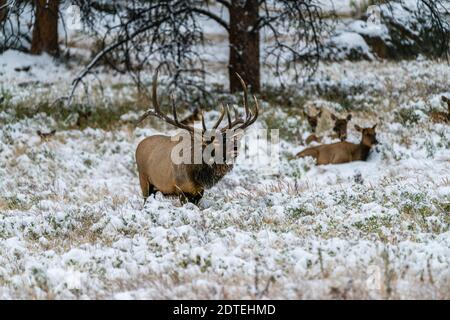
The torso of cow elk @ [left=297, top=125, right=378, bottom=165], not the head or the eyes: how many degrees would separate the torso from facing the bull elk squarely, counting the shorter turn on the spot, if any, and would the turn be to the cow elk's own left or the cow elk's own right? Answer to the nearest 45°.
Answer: approximately 135° to the cow elk's own right

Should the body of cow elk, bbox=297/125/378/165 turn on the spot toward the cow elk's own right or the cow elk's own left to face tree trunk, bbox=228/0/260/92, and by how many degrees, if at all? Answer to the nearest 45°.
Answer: approximately 135° to the cow elk's own left

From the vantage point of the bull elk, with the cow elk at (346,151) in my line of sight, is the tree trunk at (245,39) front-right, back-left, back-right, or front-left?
front-left

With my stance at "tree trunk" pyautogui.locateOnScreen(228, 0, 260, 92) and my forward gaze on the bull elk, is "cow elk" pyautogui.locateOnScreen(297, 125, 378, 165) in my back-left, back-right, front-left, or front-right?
front-left

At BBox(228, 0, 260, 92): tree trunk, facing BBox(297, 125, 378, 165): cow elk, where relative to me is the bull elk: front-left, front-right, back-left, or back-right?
front-right

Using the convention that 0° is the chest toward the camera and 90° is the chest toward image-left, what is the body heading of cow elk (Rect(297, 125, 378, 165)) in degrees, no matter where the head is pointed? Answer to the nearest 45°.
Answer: approximately 270°
